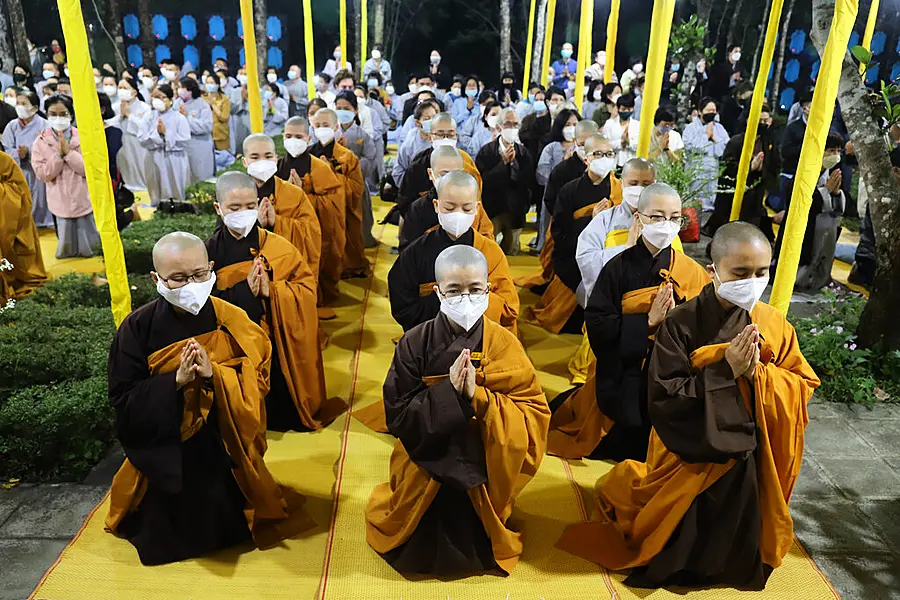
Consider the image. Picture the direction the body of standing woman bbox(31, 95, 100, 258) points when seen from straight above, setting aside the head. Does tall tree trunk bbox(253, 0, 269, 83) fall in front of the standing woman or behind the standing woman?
behind

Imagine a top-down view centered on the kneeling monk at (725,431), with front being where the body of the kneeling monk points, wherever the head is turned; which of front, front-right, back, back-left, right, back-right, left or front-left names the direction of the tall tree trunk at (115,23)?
back

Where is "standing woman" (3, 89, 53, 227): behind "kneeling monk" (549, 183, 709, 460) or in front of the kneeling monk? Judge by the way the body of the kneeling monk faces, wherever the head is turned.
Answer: behind

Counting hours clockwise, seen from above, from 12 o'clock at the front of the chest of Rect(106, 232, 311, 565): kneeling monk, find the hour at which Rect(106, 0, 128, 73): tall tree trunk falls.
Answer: The tall tree trunk is roughly at 6 o'clock from the kneeling monk.

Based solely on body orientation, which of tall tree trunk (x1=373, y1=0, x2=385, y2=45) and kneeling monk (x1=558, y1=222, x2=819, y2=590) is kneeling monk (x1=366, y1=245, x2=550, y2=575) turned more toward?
the kneeling monk

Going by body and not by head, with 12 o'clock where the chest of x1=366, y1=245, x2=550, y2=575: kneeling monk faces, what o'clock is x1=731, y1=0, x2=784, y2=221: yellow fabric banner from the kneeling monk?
The yellow fabric banner is roughly at 7 o'clock from the kneeling monk.

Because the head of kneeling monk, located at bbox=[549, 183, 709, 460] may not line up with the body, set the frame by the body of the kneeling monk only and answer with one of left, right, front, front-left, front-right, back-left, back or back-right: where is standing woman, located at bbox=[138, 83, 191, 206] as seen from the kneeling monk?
back

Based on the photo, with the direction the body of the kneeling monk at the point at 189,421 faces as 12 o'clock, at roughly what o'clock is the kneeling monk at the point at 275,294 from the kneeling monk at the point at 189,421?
the kneeling monk at the point at 275,294 is roughly at 7 o'clock from the kneeling monk at the point at 189,421.

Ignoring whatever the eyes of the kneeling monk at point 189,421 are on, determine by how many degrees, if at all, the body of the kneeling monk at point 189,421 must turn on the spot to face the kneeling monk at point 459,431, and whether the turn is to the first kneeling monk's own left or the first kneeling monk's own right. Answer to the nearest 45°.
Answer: approximately 45° to the first kneeling monk's own left
